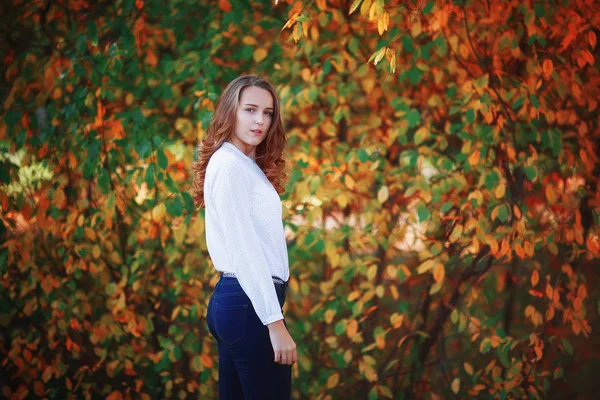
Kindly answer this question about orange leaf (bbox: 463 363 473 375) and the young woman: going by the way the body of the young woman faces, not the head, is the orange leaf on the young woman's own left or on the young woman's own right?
on the young woman's own left

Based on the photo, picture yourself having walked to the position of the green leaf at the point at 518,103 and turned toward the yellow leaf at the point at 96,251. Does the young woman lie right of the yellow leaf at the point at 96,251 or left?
left
